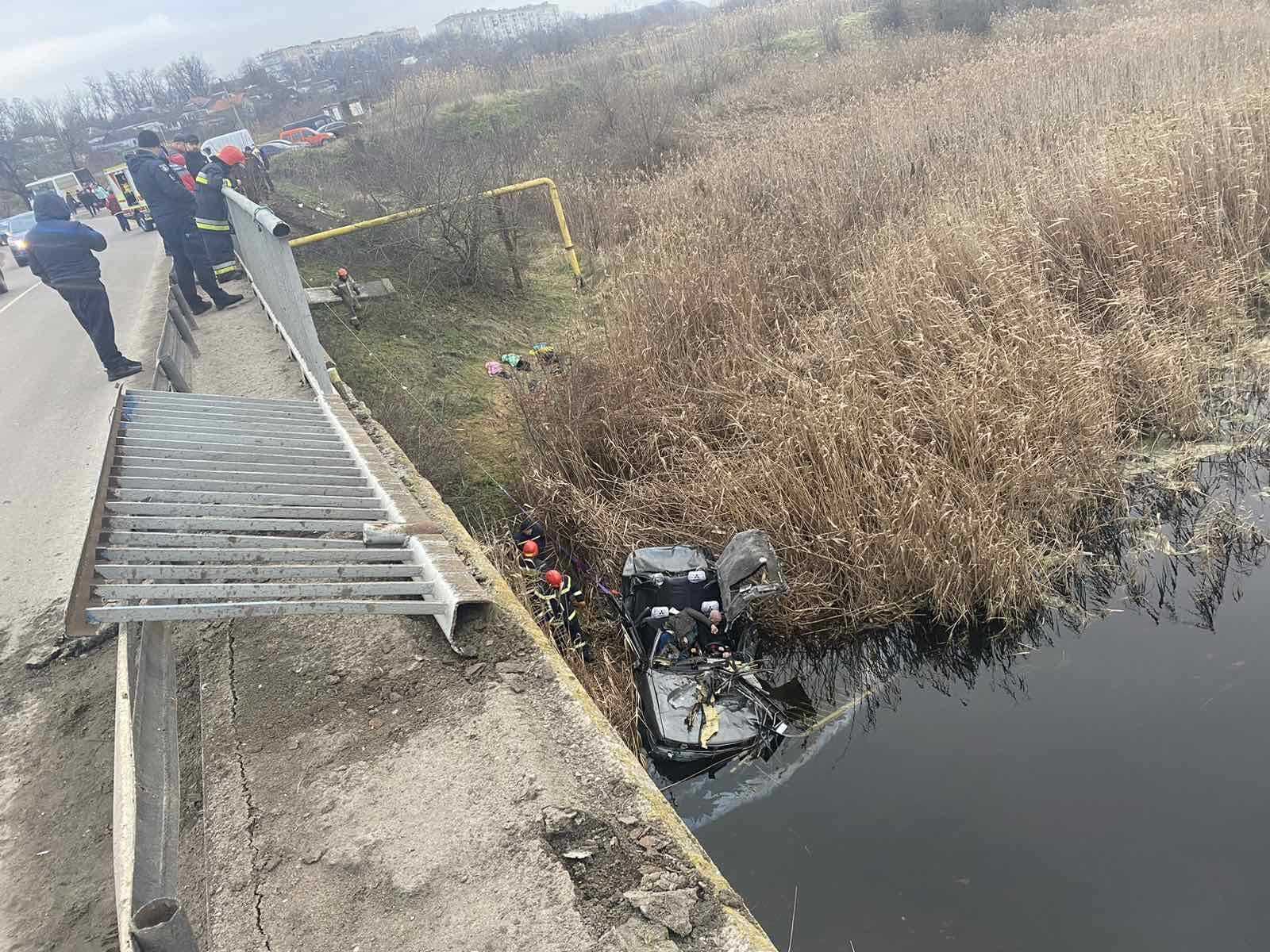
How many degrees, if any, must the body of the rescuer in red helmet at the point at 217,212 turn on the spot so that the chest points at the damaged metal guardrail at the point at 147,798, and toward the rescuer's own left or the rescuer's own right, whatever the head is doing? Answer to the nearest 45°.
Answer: approximately 90° to the rescuer's own right

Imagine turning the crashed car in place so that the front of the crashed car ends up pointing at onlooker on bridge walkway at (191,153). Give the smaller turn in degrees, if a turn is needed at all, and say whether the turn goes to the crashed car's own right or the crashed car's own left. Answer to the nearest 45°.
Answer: approximately 135° to the crashed car's own right

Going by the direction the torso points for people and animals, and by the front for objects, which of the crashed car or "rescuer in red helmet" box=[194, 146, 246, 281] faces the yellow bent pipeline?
the rescuer in red helmet

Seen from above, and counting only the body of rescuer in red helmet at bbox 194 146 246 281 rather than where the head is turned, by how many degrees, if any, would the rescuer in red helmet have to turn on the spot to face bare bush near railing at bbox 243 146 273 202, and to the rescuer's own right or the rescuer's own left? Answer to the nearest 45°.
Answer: approximately 90° to the rescuer's own left

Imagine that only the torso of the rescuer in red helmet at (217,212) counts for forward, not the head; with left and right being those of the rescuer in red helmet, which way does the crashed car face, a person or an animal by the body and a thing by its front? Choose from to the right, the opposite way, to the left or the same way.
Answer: to the right

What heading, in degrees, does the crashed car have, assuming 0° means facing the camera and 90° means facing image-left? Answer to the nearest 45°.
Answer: approximately 0°

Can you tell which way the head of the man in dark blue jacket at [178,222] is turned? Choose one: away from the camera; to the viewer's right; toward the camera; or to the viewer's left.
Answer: to the viewer's right

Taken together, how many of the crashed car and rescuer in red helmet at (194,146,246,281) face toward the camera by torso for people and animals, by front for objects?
1

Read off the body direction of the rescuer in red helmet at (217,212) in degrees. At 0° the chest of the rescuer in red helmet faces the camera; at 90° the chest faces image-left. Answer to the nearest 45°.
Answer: approximately 270°
